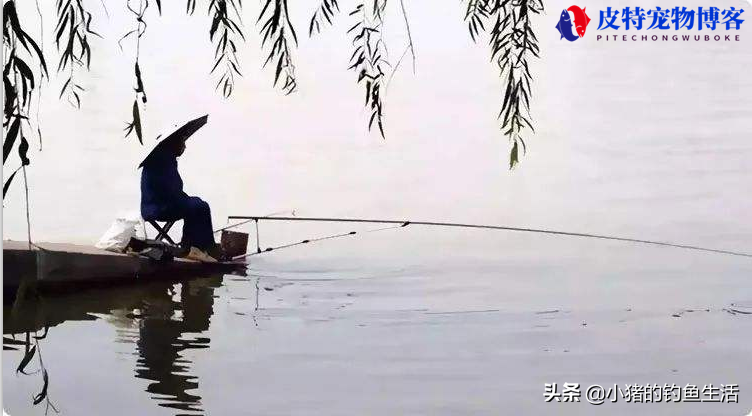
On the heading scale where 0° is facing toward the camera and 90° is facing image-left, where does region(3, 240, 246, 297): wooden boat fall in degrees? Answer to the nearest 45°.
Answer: approximately 270°

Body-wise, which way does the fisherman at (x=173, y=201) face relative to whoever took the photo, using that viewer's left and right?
facing to the right of the viewer
